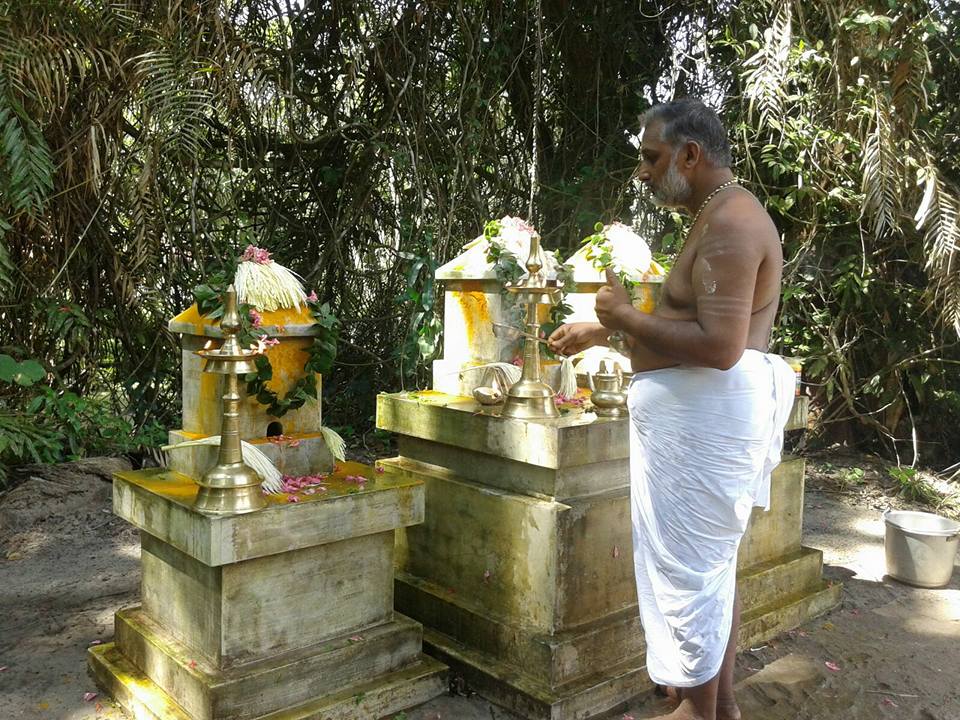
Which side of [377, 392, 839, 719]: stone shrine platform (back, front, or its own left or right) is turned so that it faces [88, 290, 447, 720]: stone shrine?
right

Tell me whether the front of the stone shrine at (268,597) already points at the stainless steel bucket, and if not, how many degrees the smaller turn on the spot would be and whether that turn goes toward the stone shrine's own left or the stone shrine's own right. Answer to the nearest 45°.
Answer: approximately 45° to the stone shrine's own left

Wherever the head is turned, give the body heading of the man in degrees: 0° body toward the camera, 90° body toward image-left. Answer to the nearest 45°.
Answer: approximately 90°

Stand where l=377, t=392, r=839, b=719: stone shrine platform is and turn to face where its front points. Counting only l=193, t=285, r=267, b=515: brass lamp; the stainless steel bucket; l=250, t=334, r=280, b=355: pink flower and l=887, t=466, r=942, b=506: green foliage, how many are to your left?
2

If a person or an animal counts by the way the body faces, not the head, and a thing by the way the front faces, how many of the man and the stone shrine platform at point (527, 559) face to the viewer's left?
1

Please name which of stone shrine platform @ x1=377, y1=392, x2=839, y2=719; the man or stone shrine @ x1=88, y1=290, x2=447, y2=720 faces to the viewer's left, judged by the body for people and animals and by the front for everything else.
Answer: the man

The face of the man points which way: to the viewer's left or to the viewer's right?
to the viewer's left

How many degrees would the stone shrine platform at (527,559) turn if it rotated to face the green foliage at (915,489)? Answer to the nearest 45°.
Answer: approximately 90° to its left
